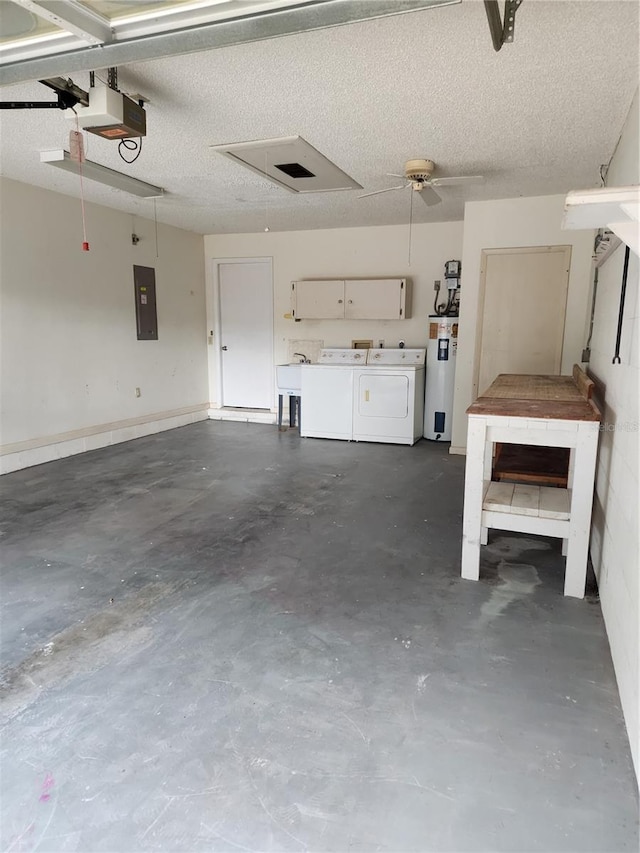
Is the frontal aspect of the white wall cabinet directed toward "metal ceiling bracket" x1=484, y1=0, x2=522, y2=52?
yes

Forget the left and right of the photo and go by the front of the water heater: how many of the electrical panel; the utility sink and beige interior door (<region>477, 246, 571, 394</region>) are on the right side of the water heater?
2

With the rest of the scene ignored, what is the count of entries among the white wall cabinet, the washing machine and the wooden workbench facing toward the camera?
2

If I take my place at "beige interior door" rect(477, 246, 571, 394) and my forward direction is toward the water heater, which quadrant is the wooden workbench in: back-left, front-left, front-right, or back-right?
back-left

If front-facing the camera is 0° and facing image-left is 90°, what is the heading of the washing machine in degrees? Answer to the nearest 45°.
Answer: approximately 0°

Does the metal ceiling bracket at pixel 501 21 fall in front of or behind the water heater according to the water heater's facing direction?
in front

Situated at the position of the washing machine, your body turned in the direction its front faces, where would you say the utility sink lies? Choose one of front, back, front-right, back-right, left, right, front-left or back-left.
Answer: back-right

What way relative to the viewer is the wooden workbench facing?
to the viewer's left

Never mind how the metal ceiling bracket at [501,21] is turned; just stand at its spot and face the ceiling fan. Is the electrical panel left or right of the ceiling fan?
left

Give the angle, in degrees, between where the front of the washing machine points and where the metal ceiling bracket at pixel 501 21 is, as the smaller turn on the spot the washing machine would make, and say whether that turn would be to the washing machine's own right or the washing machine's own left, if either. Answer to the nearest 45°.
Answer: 0° — it already faces it

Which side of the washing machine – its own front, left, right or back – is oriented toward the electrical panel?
right

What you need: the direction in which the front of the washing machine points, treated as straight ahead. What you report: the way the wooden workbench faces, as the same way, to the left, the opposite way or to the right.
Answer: to the right

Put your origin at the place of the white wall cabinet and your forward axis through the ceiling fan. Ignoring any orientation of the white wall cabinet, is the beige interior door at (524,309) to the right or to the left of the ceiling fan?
left
